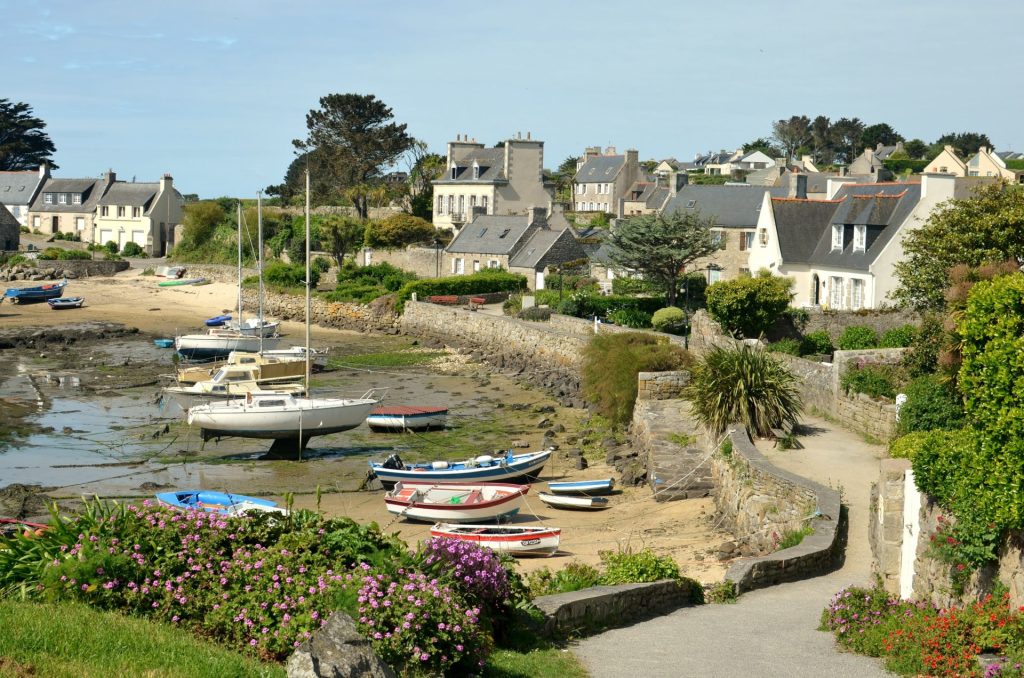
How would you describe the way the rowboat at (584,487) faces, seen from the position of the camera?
facing to the right of the viewer

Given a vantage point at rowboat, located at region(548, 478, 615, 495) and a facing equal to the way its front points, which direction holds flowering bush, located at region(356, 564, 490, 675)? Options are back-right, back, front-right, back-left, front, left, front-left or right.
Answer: left

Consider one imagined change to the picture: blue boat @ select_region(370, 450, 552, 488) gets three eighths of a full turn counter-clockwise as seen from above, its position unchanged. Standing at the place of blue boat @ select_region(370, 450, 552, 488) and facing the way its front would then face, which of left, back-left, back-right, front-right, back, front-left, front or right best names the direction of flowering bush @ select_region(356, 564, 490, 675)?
back-left

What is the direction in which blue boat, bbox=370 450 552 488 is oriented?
to the viewer's right

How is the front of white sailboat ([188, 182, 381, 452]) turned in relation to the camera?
facing to the right of the viewer
